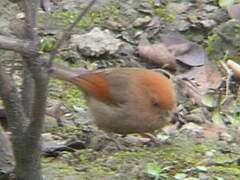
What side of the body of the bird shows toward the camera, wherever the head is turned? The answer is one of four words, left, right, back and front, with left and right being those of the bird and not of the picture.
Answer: right

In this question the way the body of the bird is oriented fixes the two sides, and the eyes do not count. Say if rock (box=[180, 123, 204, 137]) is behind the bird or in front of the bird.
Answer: in front

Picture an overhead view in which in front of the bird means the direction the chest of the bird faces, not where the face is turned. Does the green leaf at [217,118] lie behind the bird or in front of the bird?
in front

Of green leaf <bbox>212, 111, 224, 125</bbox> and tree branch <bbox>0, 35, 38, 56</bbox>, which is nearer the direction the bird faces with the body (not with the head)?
the green leaf

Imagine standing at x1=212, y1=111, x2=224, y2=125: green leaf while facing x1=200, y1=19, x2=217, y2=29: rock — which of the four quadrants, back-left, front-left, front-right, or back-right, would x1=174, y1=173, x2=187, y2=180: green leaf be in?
back-left

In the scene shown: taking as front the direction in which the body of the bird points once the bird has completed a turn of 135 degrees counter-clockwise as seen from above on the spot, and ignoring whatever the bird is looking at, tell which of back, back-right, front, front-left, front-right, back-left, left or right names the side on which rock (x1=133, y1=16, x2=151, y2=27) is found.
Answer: front-right

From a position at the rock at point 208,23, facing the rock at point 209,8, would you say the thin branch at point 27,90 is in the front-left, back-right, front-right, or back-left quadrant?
back-left

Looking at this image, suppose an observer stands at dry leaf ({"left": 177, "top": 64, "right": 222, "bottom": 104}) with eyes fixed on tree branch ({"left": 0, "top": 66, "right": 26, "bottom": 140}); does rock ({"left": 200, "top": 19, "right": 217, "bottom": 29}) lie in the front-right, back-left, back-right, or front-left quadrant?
back-right

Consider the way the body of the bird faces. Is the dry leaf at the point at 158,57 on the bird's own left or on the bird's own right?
on the bird's own left

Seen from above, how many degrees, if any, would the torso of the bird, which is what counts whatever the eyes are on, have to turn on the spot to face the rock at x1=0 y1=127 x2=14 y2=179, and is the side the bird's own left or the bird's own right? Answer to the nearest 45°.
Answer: approximately 135° to the bird's own right
